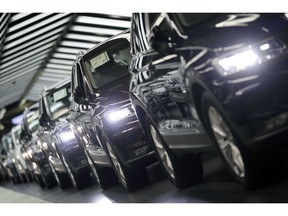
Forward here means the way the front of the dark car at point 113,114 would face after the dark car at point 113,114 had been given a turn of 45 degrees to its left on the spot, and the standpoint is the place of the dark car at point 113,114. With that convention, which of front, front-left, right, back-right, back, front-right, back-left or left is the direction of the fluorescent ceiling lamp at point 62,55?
left

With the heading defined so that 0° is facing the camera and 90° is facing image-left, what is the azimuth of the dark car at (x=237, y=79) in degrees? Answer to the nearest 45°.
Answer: approximately 315°

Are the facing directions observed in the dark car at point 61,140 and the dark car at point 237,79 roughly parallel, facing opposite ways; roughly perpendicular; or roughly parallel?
roughly parallel

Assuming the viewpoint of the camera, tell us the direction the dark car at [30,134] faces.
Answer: facing the viewer and to the right of the viewer

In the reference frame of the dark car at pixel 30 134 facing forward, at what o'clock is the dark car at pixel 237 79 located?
the dark car at pixel 237 79 is roughly at 1 o'clock from the dark car at pixel 30 134.

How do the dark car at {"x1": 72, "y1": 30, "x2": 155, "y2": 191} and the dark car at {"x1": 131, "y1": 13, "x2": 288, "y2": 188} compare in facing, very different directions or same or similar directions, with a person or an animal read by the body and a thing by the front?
same or similar directions

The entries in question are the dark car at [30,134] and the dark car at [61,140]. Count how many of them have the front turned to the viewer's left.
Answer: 0
